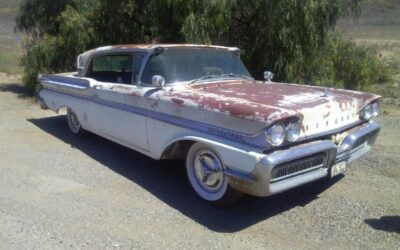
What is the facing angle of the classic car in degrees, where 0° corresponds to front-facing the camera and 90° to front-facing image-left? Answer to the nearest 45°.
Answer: approximately 315°

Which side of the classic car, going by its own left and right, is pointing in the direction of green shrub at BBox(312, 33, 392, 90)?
left
